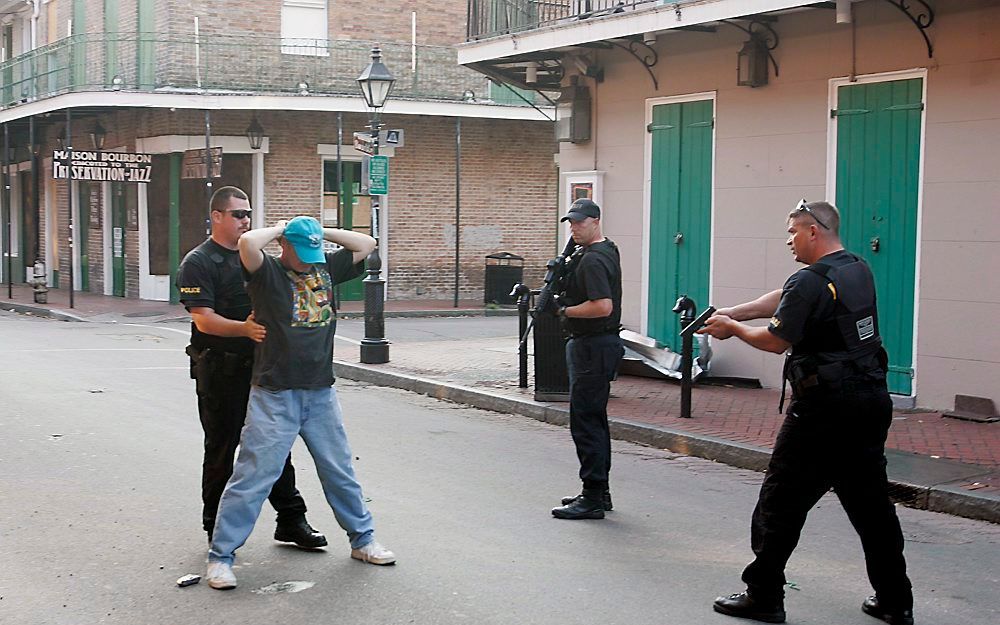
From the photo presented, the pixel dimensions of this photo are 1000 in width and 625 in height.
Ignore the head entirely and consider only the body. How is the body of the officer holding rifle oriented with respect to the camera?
to the viewer's left

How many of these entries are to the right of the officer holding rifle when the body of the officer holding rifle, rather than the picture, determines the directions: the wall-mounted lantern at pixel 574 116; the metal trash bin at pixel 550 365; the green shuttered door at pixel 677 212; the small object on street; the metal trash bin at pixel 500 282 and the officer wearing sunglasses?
4

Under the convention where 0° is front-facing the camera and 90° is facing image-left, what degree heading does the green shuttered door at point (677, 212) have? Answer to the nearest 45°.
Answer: approximately 45°

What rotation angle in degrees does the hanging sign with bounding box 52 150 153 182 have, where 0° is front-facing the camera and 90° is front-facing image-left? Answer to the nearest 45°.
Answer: approximately 0°

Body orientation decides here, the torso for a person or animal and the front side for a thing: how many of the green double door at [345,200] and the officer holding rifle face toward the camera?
1

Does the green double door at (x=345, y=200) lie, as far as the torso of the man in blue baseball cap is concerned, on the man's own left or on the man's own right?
on the man's own left

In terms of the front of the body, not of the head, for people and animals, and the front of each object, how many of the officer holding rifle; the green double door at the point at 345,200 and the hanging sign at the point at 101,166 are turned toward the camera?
2
